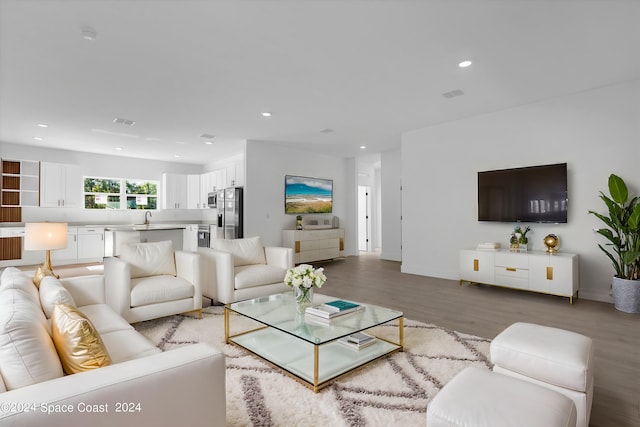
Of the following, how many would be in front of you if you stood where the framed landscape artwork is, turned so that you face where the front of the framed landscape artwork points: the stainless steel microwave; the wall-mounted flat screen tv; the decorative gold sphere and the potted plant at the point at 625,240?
3

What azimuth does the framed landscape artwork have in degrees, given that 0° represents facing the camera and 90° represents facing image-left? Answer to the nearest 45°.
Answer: approximately 315°

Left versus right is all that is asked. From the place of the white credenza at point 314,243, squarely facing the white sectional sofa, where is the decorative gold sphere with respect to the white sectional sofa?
left

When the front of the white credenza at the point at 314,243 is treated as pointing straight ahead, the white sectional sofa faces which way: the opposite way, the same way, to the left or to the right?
to the left

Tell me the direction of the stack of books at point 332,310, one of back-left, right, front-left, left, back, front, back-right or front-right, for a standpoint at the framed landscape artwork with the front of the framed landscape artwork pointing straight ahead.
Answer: front-right

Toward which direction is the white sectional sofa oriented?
to the viewer's right

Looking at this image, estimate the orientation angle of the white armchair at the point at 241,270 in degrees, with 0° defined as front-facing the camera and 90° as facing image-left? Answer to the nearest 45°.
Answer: approximately 315°

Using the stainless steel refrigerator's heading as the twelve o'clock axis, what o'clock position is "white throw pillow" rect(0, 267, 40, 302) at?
The white throw pillow is roughly at 11 o'clock from the stainless steel refrigerator.

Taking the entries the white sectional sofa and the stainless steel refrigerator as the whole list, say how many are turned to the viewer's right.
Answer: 1

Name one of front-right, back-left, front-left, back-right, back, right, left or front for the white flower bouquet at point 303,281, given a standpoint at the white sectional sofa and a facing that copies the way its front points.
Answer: front-left
